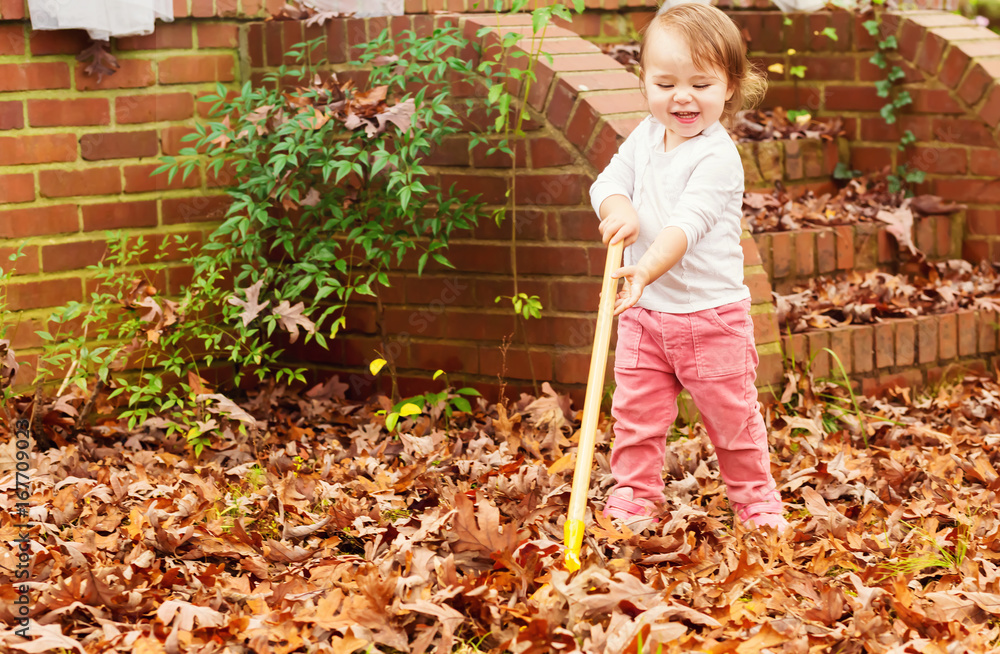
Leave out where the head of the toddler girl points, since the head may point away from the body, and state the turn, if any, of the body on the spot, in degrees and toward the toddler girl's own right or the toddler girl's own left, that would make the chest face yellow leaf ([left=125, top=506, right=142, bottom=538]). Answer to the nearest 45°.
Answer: approximately 45° to the toddler girl's own right

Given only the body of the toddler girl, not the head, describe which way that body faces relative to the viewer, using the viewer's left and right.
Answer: facing the viewer and to the left of the viewer

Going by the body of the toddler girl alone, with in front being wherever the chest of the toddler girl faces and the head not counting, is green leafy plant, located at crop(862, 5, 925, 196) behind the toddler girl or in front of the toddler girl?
behind

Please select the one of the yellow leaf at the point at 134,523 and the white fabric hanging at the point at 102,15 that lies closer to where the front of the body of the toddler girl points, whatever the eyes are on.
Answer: the yellow leaf

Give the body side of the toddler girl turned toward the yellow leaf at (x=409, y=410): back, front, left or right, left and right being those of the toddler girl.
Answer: right

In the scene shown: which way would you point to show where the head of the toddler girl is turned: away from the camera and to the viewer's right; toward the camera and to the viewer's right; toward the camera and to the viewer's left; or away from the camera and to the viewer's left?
toward the camera and to the viewer's left

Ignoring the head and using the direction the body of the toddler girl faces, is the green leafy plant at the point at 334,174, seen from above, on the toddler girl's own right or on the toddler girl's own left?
on the toddler girl's own right

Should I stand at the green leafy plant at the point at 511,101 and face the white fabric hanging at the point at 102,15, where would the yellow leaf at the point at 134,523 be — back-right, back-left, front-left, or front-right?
front-left
